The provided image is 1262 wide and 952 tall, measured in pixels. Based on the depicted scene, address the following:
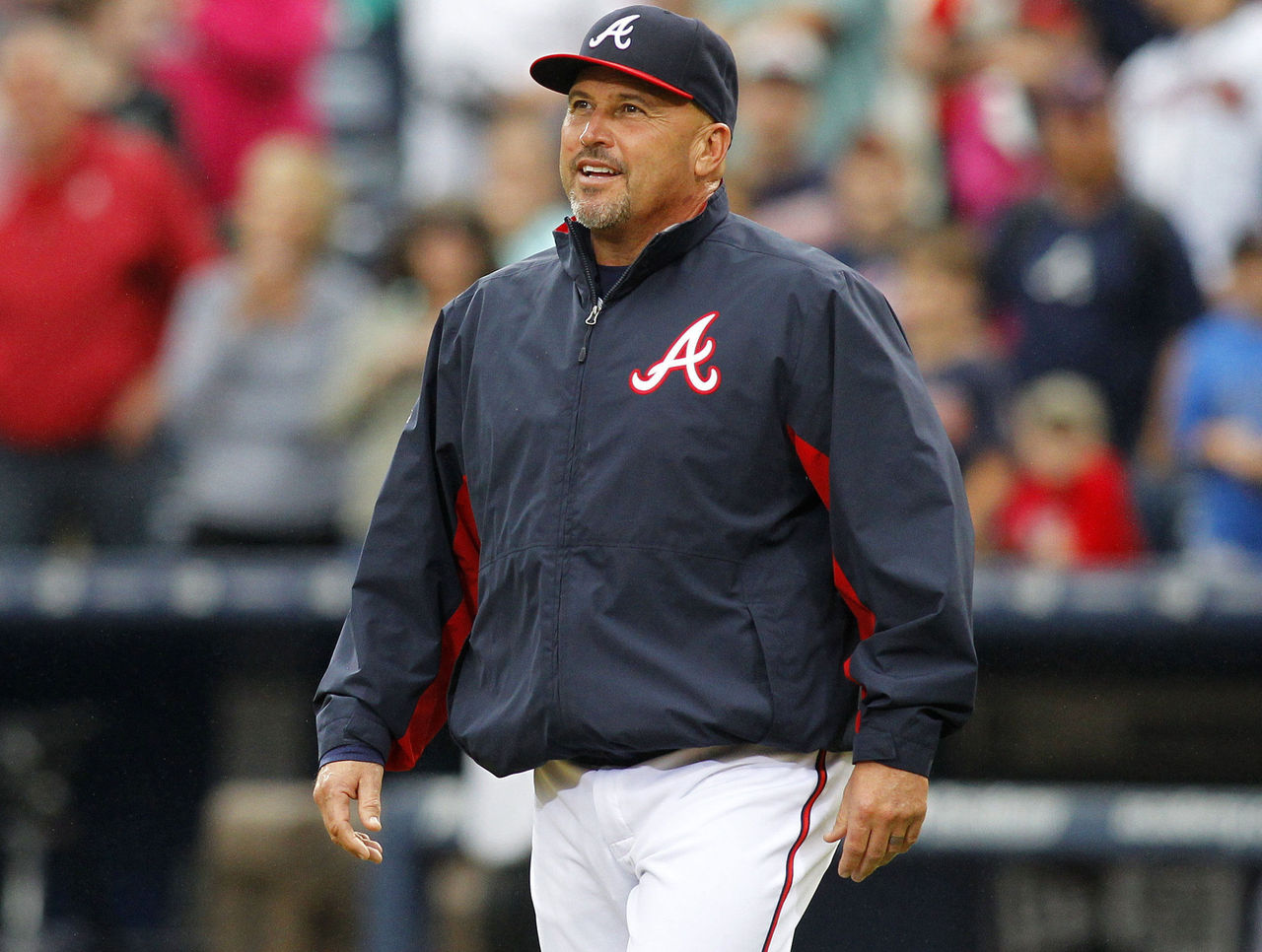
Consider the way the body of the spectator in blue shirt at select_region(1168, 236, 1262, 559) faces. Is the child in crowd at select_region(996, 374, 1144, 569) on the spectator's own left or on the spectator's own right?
on the spectator's own right

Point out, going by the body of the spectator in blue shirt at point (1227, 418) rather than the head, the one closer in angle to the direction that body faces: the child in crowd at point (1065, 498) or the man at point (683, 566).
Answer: the man

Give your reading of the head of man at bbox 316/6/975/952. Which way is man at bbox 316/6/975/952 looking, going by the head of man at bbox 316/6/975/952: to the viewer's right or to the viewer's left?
to the viewer's left

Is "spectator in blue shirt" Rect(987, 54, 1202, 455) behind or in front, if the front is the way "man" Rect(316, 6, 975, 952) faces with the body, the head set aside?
behind

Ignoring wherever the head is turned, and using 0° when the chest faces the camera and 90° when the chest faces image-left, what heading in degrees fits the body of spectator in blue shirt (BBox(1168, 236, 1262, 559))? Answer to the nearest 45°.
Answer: approximately 0°

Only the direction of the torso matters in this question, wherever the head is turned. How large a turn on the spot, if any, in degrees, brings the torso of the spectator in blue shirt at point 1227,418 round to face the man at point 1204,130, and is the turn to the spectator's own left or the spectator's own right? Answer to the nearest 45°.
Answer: approximately 180°

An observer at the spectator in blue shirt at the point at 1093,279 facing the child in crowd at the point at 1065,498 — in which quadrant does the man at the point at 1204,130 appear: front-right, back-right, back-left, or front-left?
back-left

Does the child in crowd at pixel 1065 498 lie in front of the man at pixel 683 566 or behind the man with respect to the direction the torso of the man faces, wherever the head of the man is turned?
behind

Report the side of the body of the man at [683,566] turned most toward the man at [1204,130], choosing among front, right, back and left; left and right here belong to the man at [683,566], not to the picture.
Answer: back

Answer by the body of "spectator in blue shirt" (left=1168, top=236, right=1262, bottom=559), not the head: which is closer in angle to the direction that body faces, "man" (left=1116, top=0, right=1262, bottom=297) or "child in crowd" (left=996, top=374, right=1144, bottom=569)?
the child in crowd

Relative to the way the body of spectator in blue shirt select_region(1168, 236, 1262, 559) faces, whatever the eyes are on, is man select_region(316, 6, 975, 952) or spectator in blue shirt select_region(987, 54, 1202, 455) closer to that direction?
the man
